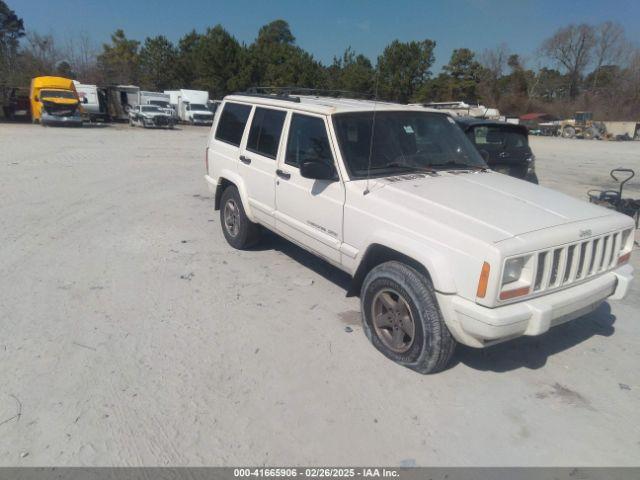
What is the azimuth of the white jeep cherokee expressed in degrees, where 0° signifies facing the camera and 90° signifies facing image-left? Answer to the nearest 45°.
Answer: approximately 315°

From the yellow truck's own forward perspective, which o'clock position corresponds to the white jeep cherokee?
The white jeep cherokee is roughly at 12 o'clock from the yellow truck.

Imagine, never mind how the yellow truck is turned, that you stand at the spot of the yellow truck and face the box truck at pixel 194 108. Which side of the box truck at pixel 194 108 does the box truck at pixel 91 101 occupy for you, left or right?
left

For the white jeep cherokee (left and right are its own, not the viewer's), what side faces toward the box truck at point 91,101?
back

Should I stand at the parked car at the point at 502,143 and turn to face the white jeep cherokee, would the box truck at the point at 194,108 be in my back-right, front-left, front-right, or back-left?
back-right

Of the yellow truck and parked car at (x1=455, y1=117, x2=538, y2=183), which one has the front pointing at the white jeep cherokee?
the yellow truck

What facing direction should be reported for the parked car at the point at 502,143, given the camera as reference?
facing away from the viewer

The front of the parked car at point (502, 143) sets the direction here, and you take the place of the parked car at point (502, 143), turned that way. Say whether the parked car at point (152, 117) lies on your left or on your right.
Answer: on your left

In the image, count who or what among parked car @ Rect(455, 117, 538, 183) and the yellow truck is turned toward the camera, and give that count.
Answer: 1

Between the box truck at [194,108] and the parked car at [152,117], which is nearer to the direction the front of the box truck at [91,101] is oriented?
the parked car

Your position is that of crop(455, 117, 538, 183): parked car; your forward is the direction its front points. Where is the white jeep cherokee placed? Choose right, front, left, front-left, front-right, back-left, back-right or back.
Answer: back

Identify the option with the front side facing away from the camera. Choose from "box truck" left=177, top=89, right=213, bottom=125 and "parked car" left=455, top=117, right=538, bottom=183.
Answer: the parked car
